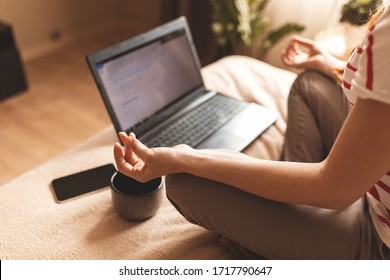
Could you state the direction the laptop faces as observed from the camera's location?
facing the viewer and to the right of the viewer

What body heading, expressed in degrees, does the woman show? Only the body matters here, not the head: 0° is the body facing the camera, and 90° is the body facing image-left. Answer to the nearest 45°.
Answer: approximately 135°

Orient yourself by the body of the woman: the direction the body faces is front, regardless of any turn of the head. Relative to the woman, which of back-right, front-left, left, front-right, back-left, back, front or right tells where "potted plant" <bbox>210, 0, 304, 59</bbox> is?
front-right

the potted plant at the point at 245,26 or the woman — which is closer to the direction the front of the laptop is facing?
the woman

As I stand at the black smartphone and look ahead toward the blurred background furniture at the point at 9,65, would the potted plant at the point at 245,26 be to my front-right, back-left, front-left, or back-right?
front-right

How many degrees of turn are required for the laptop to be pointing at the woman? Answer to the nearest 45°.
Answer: approximately 45° to its right

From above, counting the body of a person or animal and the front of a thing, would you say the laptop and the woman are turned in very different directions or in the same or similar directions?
very different directions
